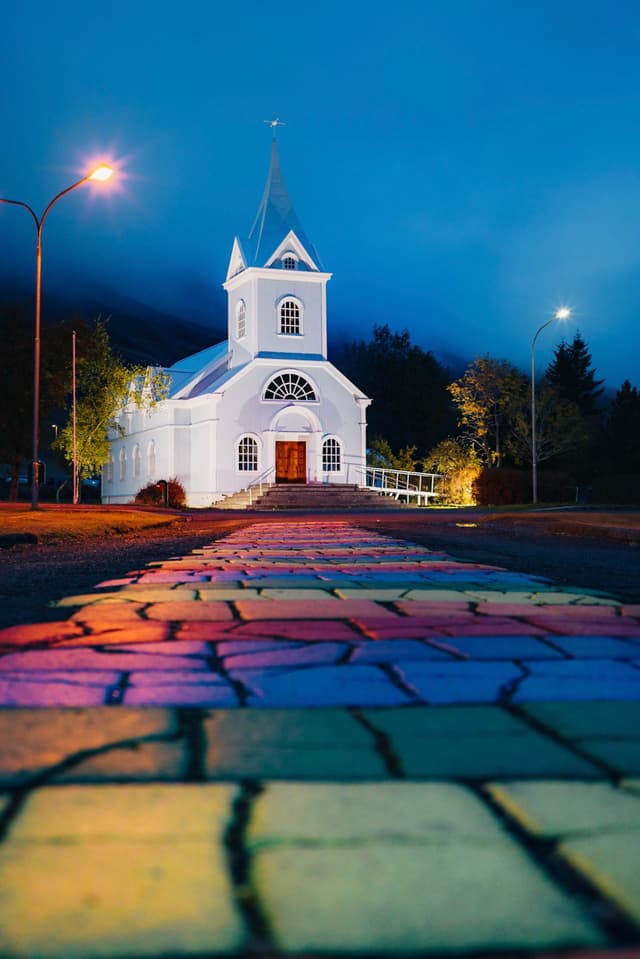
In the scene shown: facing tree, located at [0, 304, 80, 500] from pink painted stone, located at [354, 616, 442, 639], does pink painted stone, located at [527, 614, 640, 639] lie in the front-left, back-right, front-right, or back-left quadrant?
back-right

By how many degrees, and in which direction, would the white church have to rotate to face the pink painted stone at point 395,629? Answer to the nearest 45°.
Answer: approximately 45° to its right

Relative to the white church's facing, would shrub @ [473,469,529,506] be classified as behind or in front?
in front

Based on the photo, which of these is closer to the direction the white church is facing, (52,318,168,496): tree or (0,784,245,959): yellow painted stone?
the yellow painted stone

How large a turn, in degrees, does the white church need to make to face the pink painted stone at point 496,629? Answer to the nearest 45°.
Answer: approximately 45° to its right

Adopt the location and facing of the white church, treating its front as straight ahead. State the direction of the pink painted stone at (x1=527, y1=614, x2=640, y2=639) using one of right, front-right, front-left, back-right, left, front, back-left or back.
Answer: front-right

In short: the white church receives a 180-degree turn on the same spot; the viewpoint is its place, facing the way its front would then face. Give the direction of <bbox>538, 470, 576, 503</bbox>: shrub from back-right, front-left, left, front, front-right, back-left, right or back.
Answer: back-right

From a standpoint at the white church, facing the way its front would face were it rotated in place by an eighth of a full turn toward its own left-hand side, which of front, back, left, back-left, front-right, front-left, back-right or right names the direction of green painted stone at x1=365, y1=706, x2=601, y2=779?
right

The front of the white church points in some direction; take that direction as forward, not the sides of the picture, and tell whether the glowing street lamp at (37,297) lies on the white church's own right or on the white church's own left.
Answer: on the white church's own right

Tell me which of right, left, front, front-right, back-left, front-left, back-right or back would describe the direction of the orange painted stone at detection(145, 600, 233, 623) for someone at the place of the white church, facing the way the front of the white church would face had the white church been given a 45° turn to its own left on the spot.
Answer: right

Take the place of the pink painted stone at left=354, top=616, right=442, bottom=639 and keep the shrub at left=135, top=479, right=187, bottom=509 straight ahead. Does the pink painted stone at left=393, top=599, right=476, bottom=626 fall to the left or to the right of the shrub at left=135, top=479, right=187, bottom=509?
right

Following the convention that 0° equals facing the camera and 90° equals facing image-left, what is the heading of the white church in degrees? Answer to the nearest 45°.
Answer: approximately 315°

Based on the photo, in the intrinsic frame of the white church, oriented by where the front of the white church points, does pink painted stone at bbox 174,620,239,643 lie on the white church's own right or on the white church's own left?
on the white church's own right

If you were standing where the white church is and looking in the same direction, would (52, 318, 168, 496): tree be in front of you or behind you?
behind
